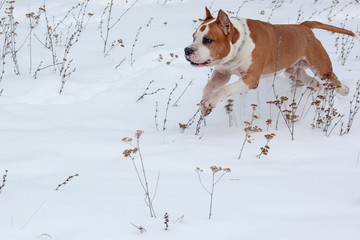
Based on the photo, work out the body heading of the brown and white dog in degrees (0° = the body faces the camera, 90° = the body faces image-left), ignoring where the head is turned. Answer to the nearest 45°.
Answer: approximately 90°

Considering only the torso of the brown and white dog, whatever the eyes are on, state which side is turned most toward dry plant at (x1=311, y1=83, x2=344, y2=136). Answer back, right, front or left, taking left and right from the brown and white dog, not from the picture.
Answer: back
